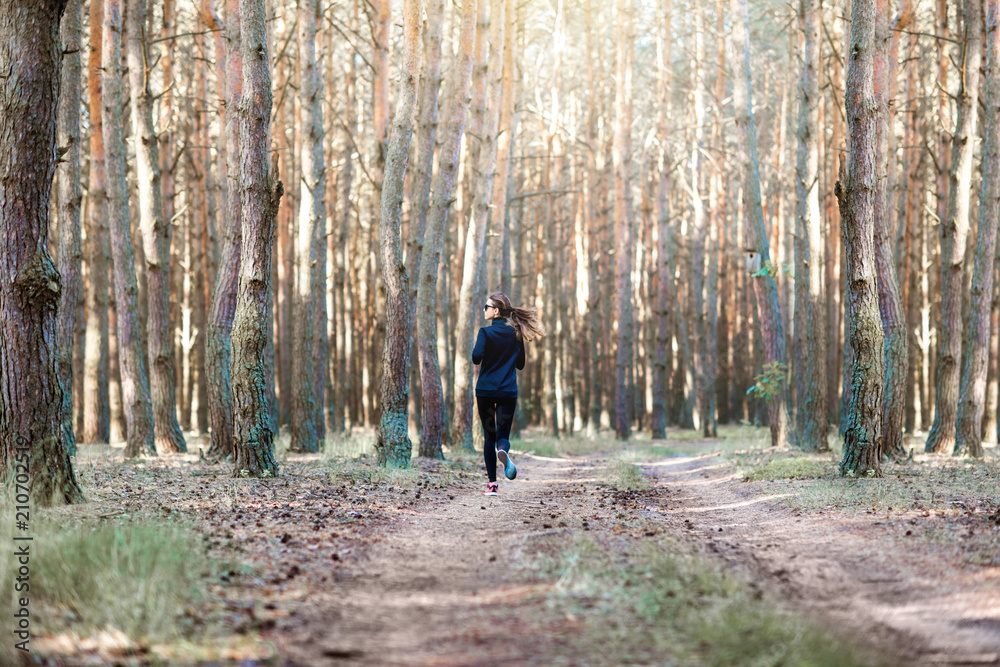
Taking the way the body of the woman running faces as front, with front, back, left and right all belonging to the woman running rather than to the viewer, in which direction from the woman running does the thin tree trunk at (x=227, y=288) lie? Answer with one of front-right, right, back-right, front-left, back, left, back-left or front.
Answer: front-left

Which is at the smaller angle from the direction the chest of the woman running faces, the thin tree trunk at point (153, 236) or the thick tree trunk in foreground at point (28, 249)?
the thin tree trunk

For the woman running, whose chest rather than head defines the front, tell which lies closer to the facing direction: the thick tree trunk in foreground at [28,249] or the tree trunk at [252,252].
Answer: the tree trunk

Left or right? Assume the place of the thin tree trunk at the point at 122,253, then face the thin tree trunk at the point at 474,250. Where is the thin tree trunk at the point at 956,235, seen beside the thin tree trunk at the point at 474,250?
right

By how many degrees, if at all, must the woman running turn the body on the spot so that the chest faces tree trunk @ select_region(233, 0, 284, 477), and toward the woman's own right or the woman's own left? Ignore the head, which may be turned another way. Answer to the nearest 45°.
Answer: approximately 90° to the woman's own left

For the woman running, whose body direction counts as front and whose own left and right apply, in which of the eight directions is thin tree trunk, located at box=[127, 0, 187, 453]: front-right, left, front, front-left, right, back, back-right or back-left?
front-left

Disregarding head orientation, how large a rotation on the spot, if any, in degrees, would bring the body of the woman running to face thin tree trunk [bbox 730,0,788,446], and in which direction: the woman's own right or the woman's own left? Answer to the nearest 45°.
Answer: approximately 45° to the woman's own right

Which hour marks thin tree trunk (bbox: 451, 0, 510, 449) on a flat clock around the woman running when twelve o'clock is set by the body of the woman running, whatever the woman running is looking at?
The thin tree trunk is roughly at 12 o'clock from the woman running.

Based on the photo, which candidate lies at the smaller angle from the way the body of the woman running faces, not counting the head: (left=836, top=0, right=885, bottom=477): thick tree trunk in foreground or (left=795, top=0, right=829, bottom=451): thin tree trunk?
the thin tree trunk

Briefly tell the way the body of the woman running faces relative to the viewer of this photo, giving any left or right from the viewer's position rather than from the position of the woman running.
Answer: facing away from the viewer

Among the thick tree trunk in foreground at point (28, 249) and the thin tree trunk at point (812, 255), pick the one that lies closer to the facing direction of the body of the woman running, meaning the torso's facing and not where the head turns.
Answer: the thin tree trunk

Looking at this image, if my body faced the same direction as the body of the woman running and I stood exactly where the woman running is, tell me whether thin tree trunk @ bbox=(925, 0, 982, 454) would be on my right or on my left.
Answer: on my right
